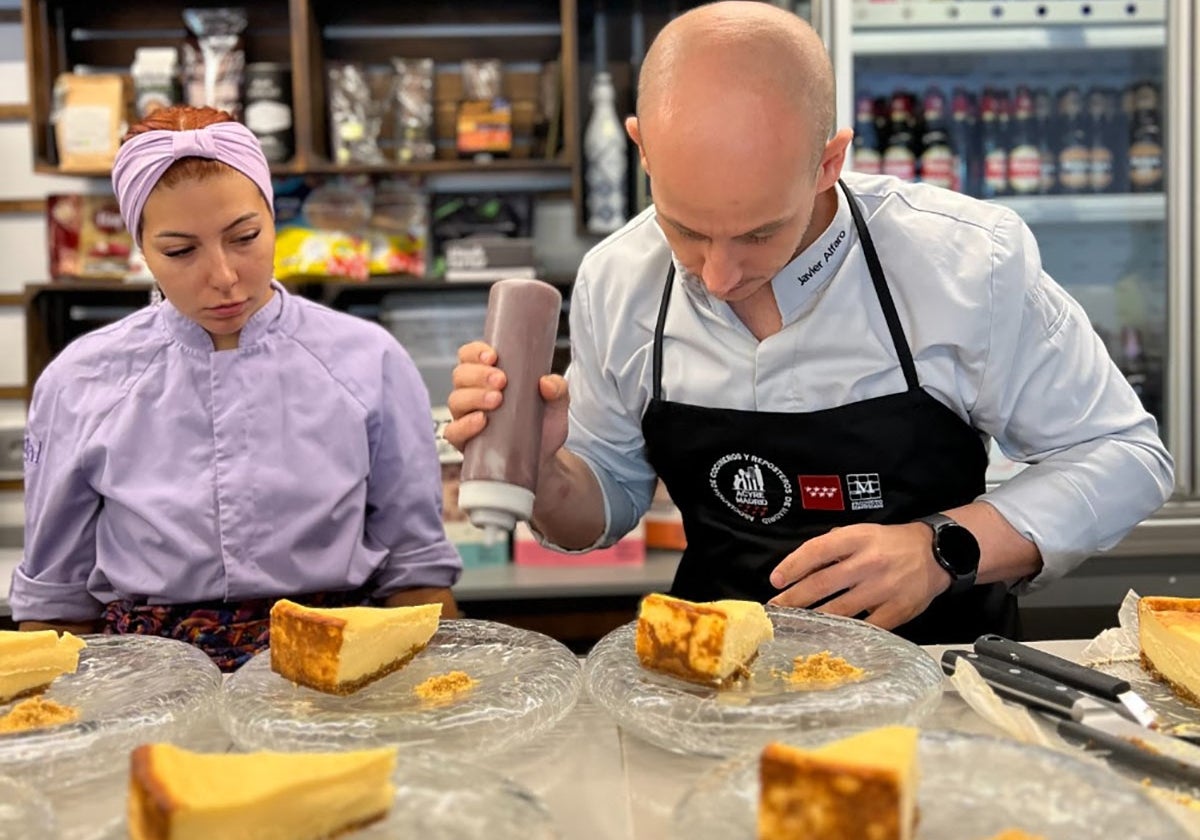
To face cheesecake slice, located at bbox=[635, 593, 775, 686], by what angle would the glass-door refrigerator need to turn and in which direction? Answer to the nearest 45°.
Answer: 0° — it already faces it

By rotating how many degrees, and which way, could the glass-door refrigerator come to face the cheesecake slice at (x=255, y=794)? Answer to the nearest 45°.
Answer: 0° — it already faces it

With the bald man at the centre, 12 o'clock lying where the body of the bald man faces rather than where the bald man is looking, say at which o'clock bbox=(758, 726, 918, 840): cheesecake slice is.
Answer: The cheesecake slice is roughly at 12 o'clock from the bald man.

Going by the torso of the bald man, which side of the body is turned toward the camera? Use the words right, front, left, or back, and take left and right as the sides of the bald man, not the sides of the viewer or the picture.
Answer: front

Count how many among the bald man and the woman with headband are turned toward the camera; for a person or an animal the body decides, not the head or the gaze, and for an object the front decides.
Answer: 2

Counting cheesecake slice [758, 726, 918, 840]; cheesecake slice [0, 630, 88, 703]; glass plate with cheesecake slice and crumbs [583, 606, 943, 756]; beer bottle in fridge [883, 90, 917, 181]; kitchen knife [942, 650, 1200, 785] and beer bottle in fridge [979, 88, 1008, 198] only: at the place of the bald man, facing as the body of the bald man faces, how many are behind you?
2

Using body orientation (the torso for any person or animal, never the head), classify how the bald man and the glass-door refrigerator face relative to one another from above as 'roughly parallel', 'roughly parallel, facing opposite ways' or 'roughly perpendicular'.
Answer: roughly parallel

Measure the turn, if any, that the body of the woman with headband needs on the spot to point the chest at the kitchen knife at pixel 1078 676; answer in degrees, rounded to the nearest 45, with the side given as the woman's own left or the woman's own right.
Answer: approximately 45° to the woman's own left

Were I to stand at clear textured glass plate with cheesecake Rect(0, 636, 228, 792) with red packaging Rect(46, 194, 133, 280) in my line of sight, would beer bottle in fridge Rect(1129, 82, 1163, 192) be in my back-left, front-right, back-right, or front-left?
front-right

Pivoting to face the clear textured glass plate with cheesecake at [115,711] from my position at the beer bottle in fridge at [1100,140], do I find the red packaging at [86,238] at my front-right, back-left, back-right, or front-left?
front-right

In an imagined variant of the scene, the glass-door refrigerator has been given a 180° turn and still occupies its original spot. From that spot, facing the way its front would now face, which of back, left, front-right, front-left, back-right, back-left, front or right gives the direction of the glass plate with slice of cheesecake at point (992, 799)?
back

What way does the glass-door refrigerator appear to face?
toward the camera
